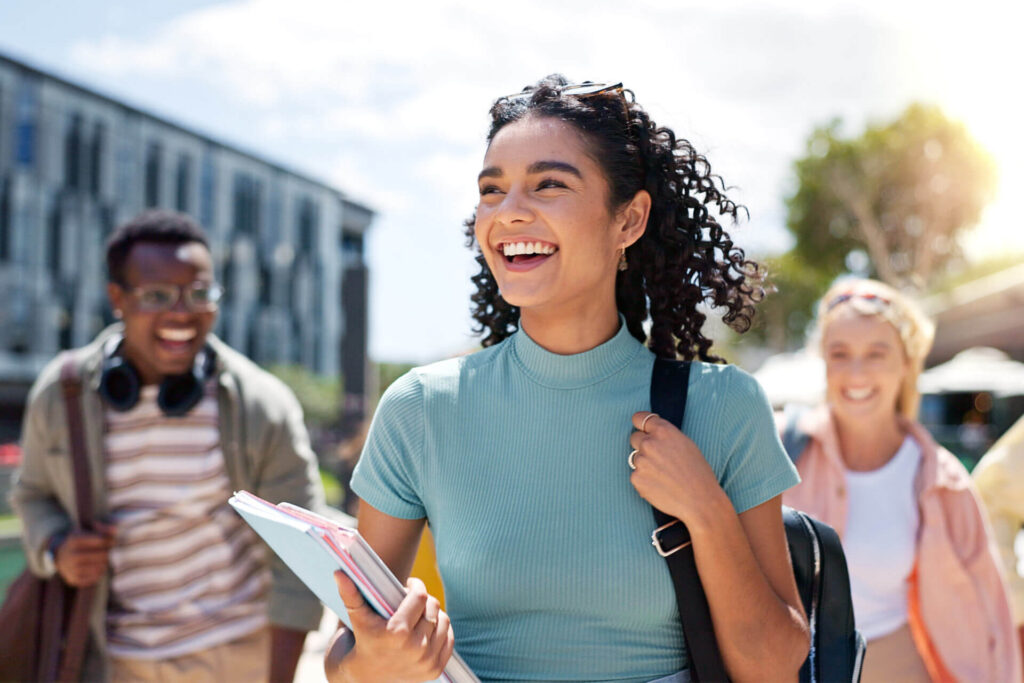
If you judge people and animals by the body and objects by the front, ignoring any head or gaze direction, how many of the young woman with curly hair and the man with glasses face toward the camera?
2

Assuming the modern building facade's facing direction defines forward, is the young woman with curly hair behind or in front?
in front

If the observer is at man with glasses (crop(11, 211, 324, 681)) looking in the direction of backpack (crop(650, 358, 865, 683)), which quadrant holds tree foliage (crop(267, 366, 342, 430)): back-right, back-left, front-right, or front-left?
back-left

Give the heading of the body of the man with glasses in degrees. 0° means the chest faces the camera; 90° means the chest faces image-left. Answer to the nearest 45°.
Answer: approximately 0°

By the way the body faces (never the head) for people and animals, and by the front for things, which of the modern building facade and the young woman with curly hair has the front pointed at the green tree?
the modern building facade

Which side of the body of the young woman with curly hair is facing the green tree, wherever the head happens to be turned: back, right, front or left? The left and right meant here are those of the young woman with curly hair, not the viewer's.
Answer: back

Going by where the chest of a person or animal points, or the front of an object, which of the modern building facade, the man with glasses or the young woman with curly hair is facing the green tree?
the modern building facade

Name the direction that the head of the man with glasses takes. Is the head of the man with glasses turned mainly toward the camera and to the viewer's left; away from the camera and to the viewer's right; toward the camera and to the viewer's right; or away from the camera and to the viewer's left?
toward the camera and to the viewer's right

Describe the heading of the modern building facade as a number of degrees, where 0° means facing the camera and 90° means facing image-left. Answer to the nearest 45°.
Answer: approximately 315°

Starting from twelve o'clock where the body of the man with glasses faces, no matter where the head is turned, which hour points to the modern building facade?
The modern building facade is roughly at 6 o'clock from the man with glasses.

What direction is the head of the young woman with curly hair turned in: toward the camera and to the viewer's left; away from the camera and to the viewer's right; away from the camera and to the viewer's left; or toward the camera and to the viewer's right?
toward the camera and to the viewer's left

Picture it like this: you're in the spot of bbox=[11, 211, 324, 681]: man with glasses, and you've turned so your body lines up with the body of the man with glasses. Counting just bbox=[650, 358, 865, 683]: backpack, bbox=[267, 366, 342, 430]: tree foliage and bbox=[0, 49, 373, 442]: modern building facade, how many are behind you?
2
